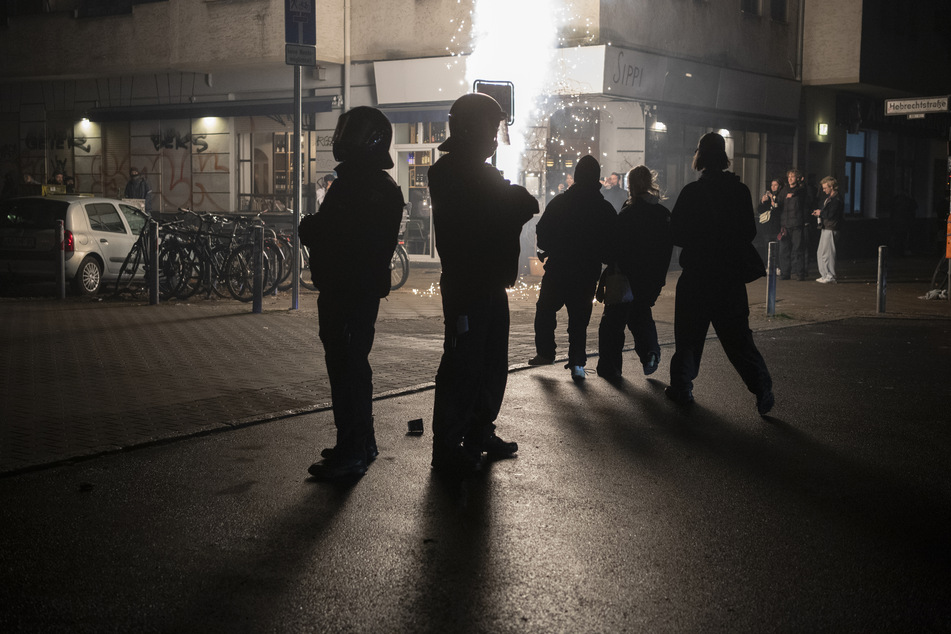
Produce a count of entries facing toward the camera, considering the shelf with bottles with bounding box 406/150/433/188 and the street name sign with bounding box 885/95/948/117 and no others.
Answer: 2

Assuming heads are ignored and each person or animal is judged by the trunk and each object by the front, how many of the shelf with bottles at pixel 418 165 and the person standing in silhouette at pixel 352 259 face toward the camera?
1

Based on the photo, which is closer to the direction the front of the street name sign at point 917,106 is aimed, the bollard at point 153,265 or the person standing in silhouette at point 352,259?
the person standing in silhouette

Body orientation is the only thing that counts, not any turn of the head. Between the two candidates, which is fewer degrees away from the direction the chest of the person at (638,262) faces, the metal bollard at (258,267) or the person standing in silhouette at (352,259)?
the metal bollard

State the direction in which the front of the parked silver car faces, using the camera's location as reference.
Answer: facing away from the viewer and to the right of the viewer

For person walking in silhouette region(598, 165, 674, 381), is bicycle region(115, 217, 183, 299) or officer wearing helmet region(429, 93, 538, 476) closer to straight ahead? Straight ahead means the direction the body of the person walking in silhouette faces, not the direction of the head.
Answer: the bicycle
